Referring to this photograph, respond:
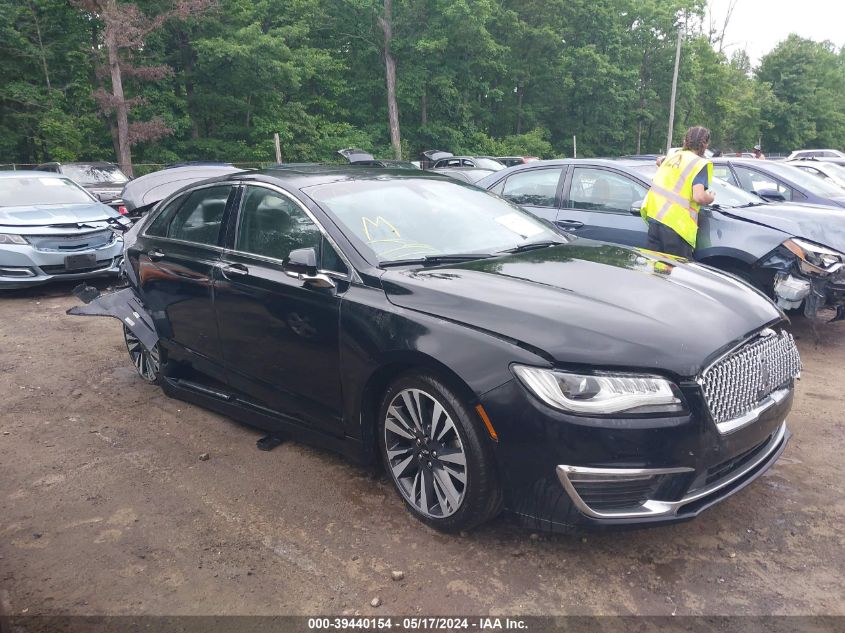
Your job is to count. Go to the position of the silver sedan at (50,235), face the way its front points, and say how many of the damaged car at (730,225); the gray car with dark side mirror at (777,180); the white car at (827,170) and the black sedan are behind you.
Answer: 0

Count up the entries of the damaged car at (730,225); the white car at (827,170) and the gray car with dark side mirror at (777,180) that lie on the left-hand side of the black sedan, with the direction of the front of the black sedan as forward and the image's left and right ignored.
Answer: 3

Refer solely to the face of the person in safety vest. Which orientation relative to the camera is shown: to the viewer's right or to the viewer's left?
to the viewer's right

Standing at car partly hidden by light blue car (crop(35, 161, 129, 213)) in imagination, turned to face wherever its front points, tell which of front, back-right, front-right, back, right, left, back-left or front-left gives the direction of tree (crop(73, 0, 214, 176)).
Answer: back-left

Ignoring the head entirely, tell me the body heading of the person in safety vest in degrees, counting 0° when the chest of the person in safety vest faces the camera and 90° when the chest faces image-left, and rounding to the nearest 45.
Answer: approximately 225°

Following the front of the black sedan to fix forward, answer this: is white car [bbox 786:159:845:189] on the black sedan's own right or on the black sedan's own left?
on the black sedan's own left

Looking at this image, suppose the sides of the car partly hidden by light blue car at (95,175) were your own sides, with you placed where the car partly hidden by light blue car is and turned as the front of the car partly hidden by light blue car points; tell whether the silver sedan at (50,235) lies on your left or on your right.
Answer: on your right

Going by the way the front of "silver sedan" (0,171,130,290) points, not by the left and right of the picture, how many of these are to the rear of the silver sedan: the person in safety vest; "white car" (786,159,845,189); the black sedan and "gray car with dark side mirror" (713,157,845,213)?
0

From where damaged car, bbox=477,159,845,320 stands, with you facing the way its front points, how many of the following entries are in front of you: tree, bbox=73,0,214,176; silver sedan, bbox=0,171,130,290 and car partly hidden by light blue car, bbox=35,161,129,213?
0

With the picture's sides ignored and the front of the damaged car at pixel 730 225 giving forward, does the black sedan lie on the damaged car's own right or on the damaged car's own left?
on the damaged car's own right

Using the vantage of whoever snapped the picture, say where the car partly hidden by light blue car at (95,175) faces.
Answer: facing the viewer and to the right of the viewer

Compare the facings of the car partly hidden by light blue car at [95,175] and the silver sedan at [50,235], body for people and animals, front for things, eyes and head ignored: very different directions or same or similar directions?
same or similar directions

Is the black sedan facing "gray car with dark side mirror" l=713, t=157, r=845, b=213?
no
